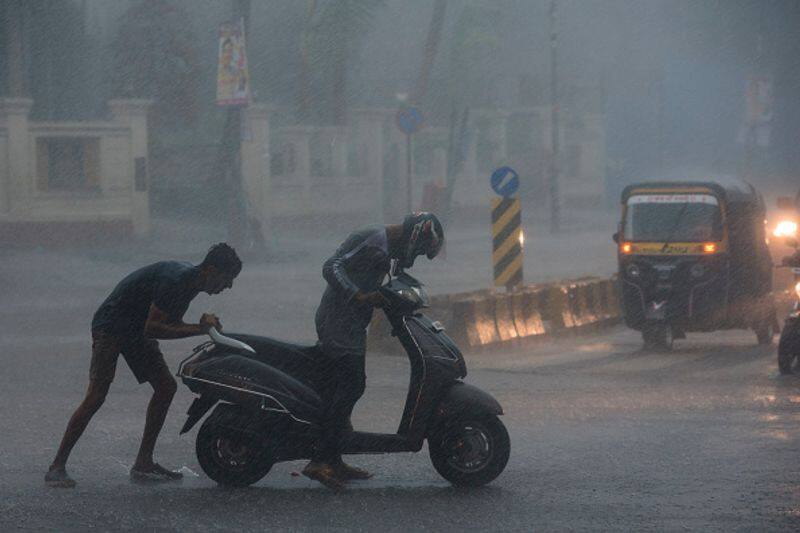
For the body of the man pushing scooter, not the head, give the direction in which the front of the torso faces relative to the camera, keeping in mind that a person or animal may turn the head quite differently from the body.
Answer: to the viewer's right

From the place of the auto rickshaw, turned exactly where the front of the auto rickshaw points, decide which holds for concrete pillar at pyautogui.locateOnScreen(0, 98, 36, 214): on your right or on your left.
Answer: on your right

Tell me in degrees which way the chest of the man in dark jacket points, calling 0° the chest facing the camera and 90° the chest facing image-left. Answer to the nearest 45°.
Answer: approximately 270°

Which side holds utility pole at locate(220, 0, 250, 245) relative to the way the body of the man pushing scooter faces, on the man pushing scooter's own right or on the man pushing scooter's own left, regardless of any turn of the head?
on the man pushing scooter's own left

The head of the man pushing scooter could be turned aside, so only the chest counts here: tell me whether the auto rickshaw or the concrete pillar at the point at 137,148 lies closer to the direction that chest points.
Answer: the auto rickshaw
